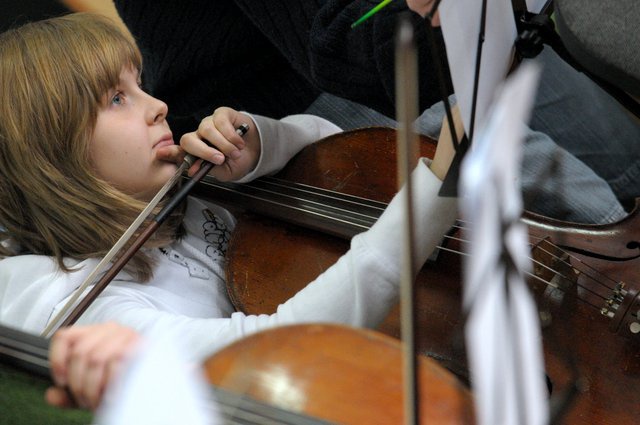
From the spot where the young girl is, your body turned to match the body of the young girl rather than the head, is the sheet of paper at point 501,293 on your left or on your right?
on your right

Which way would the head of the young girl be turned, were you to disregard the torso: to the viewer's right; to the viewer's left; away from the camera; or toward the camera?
to the viewer's right

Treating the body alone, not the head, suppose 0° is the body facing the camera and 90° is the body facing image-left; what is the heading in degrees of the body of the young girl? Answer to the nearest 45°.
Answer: approximately 270°

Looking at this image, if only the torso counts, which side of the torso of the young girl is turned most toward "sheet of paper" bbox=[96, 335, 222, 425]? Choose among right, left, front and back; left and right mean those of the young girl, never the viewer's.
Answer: right

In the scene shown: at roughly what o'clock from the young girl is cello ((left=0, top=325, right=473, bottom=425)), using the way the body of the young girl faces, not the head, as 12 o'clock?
The cello is roughly at 2 o'clock from the young girl.
